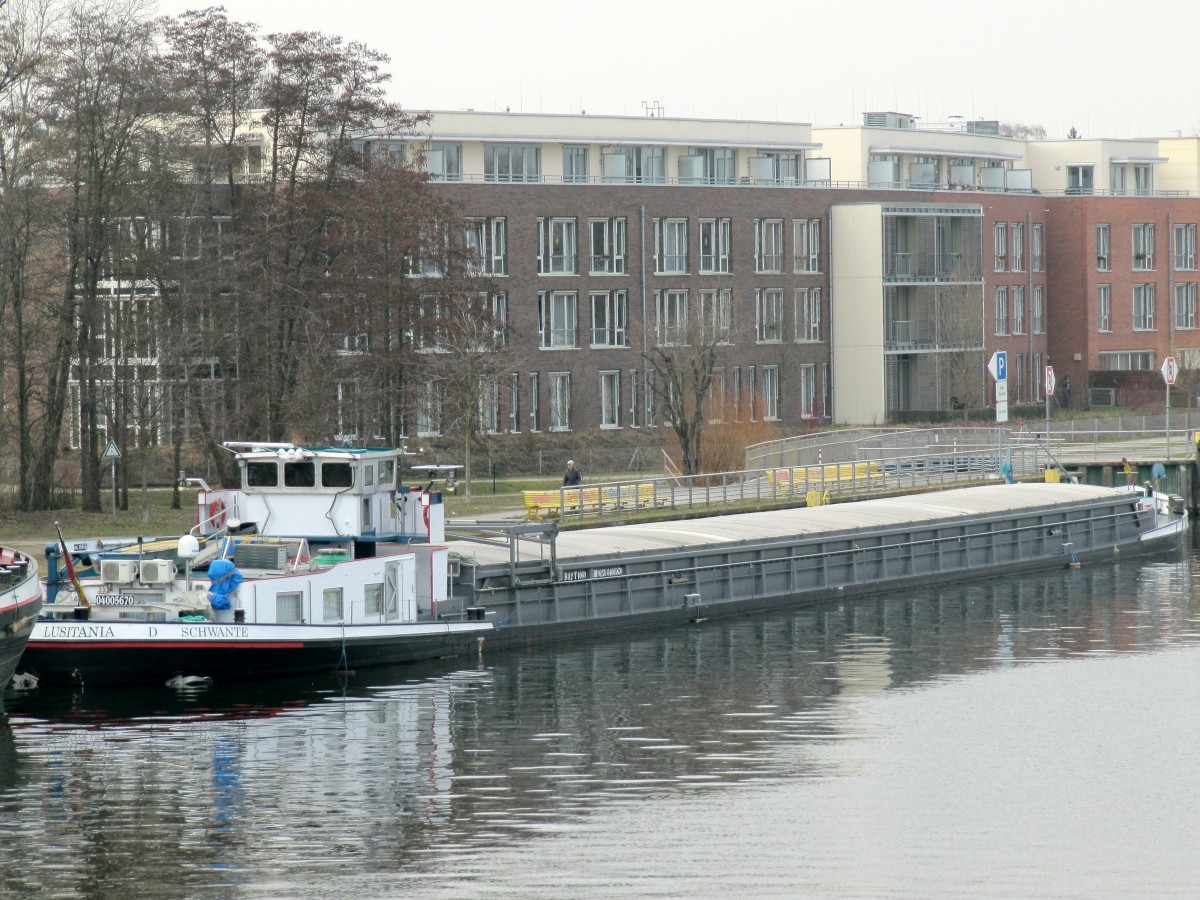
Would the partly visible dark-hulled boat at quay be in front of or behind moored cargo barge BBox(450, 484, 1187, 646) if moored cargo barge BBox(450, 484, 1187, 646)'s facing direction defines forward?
behind

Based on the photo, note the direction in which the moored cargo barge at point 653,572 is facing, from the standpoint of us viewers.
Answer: facing away from the viewer and to the right of the viewer
